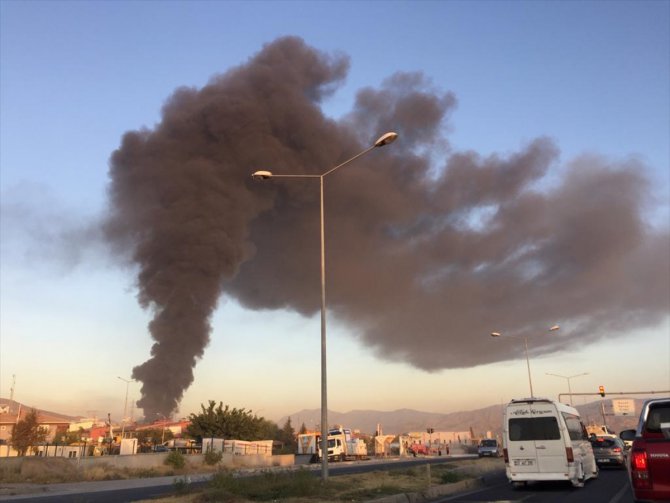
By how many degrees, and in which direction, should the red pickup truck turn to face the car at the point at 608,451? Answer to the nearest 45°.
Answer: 0° — it already faces it

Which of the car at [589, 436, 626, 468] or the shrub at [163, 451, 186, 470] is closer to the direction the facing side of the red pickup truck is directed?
the car

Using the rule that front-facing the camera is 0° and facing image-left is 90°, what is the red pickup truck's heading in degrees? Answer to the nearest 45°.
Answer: approximately 180°

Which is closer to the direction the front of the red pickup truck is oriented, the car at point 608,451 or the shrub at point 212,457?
the car

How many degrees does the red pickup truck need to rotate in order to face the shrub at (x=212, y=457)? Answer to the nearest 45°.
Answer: approximately 45° to its left

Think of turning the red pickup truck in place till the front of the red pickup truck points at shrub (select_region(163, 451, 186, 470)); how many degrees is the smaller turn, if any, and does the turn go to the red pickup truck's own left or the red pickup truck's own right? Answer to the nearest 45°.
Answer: approximately 45° to the red pickup truck's own left

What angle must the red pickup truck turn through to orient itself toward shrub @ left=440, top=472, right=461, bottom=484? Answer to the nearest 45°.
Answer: approximately 45° to its left
